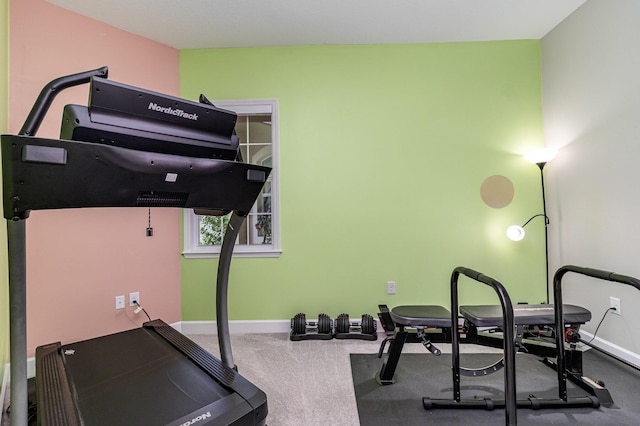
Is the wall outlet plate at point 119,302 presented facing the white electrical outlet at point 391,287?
no

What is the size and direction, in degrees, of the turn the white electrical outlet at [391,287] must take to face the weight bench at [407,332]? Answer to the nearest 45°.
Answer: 0° — it already faces it

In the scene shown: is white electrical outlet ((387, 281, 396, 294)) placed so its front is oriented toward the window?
no

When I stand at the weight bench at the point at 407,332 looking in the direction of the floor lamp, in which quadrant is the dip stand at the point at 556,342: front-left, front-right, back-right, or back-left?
front-right

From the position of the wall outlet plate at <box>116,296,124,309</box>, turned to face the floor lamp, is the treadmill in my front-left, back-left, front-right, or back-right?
front-right

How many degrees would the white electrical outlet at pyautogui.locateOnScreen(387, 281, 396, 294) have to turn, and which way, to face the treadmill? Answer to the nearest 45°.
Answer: approximately 45° to its right

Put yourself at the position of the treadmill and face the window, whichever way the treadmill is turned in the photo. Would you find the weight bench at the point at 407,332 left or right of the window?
right

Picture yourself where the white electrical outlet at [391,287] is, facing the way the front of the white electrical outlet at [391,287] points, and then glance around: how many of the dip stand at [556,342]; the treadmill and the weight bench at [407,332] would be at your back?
0

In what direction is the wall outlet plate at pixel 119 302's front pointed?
toward the camera

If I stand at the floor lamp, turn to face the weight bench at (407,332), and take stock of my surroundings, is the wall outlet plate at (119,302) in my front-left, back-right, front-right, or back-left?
front-right

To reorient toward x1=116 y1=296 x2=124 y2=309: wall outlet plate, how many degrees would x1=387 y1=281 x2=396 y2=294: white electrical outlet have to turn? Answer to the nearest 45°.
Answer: approximately 90° to its right

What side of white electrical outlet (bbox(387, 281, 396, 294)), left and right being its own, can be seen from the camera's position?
front

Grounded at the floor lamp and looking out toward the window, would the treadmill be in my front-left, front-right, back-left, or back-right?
front-left
